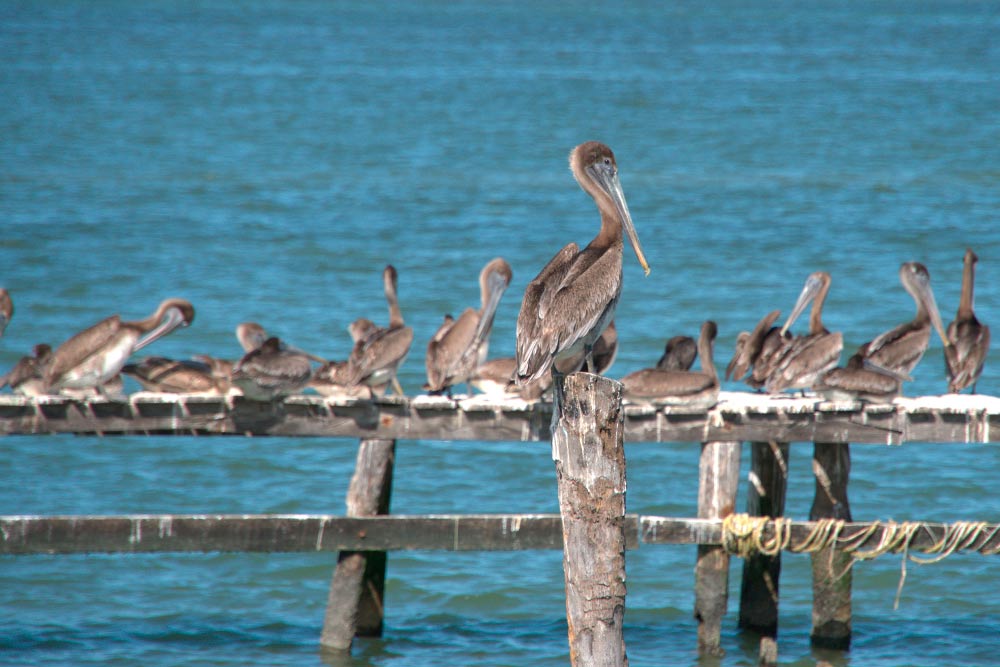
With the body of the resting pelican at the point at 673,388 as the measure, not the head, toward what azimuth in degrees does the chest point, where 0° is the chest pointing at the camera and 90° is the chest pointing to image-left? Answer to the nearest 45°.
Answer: approximately 270°

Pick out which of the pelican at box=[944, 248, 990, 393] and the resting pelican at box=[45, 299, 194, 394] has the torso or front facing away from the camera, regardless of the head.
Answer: the pelican

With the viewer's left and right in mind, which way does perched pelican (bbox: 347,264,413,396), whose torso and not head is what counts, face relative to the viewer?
facing away from the viewer and to the right of the viewer

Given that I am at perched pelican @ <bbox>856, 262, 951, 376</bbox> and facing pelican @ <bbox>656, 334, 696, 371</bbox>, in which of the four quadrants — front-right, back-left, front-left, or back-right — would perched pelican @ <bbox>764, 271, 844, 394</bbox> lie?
front-left

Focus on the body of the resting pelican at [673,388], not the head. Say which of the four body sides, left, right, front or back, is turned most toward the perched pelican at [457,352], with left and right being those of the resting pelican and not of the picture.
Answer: back

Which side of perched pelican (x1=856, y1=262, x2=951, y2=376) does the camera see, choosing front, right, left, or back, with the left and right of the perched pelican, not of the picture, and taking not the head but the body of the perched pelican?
right

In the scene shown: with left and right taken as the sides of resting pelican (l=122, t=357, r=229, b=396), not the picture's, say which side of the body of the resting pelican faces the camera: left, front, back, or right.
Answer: right

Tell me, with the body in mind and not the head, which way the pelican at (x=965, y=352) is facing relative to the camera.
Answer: away from the camera

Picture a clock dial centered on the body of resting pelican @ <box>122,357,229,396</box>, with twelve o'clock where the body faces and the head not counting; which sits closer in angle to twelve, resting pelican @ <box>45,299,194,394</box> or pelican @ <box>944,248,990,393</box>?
the pelican

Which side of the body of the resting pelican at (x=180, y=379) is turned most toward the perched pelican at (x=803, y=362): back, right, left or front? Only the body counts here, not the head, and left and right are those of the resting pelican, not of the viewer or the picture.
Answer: front

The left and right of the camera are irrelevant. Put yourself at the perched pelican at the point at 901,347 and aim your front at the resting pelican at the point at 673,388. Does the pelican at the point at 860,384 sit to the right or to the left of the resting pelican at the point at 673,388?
left
